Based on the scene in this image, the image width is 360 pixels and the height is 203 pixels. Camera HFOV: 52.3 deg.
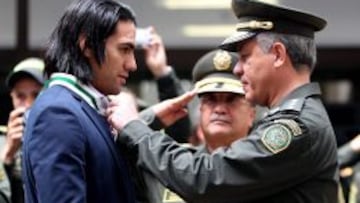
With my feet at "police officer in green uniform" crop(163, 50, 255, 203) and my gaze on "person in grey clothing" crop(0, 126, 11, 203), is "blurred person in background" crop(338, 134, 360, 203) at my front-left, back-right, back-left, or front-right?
back-right

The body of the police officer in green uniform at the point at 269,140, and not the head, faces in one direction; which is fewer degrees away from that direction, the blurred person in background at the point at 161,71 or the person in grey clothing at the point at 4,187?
the person in grey clothing

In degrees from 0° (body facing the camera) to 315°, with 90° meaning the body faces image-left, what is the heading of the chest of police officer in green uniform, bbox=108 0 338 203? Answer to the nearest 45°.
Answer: approximately 90°

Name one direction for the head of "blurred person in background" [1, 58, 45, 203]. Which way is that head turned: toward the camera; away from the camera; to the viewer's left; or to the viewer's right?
toward the camera

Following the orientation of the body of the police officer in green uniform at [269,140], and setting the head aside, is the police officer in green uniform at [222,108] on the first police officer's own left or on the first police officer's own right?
on the first police officer's own right

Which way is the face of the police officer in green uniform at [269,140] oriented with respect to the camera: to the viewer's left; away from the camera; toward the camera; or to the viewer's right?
to the viewer's left

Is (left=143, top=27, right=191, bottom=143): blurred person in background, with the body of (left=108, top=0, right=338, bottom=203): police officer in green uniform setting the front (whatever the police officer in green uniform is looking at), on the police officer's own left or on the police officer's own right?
on the police officer's own right

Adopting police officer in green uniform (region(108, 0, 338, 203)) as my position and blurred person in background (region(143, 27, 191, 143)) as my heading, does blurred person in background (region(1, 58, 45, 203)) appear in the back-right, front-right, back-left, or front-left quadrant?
front-left

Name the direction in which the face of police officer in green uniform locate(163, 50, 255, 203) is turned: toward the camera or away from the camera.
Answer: toward the camera
